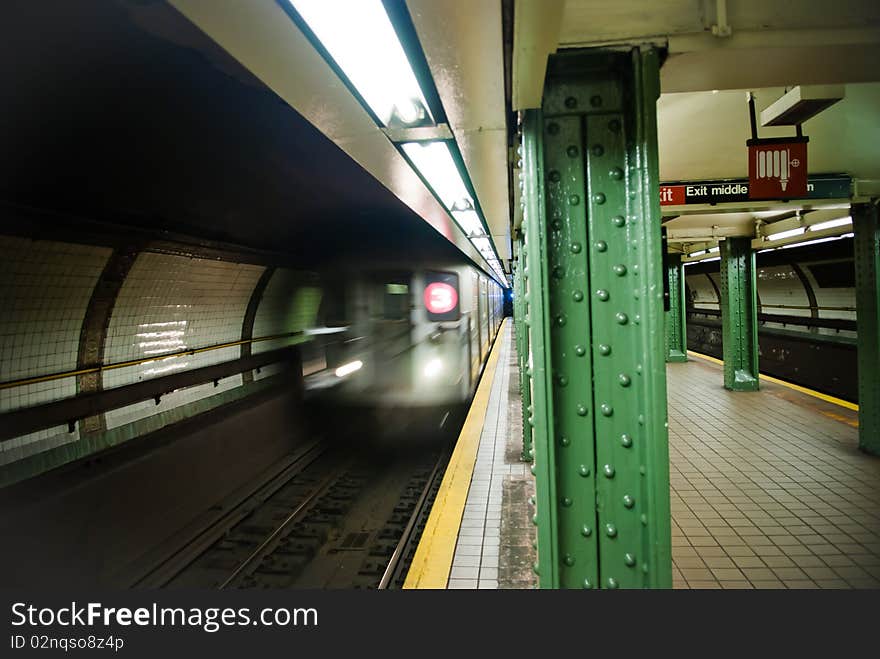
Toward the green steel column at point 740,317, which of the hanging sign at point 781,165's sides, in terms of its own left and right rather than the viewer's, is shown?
back

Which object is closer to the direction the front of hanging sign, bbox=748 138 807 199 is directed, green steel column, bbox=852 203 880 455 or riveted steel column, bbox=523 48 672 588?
the riveted steel column

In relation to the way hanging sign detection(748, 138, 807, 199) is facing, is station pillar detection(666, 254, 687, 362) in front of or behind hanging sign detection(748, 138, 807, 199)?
behind

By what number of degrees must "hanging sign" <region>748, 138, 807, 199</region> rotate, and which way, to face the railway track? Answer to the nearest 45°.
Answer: approximately 90° to its right

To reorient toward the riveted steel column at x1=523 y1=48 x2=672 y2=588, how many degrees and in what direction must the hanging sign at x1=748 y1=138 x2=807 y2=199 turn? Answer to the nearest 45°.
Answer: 0° — it already faces it

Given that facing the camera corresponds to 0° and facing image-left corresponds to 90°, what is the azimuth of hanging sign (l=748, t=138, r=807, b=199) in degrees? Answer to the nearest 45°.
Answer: approximately 0°

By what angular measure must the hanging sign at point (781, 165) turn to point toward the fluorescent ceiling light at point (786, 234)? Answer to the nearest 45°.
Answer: approximately 180°

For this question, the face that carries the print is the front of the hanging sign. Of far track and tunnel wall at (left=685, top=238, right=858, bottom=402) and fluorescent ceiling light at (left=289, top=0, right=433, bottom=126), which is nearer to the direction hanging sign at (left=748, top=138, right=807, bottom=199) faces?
the fluorescent ceiling light

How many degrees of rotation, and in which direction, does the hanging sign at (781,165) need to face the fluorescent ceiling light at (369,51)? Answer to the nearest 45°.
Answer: approximately 45° to its right
